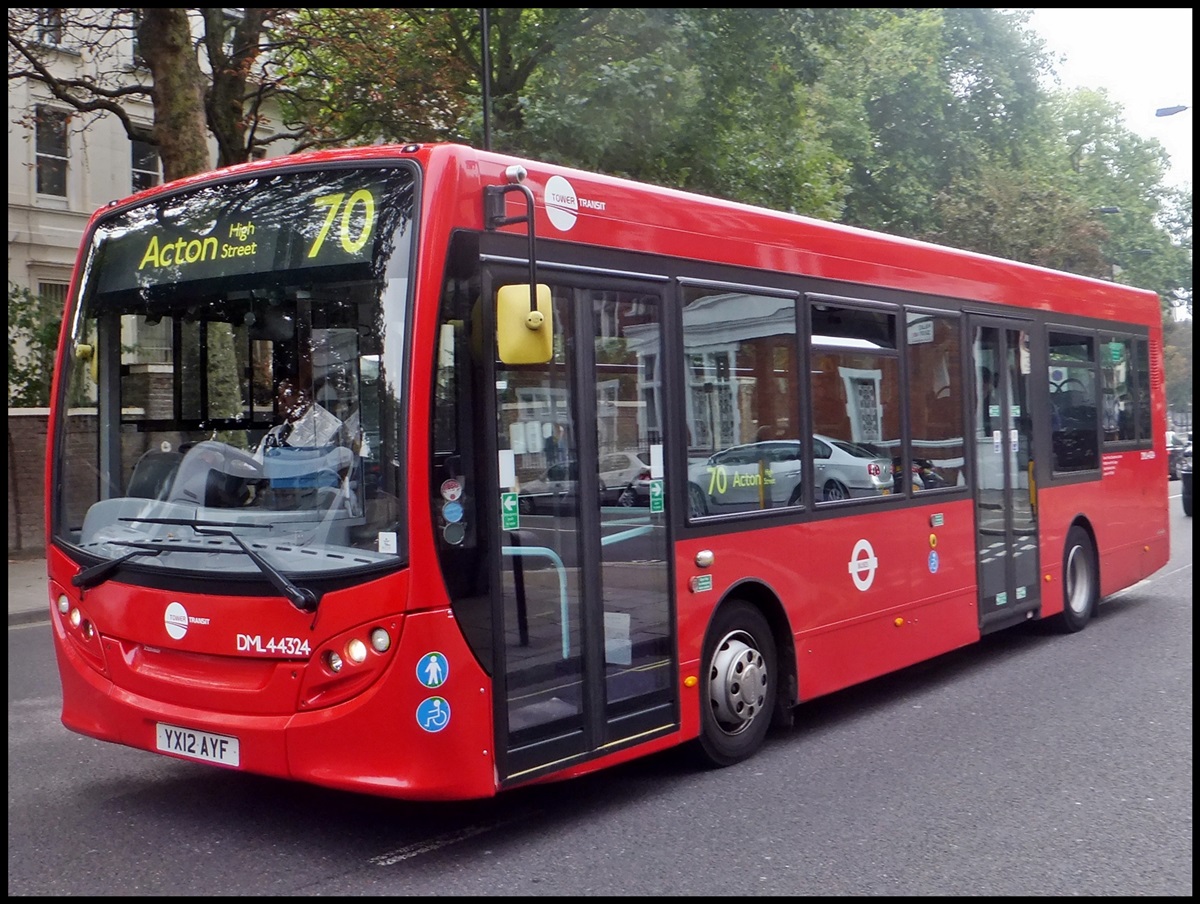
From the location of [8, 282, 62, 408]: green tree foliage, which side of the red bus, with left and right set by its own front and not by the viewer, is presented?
right

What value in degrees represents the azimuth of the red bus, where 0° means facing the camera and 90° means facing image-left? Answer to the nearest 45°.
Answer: approximately 45°
